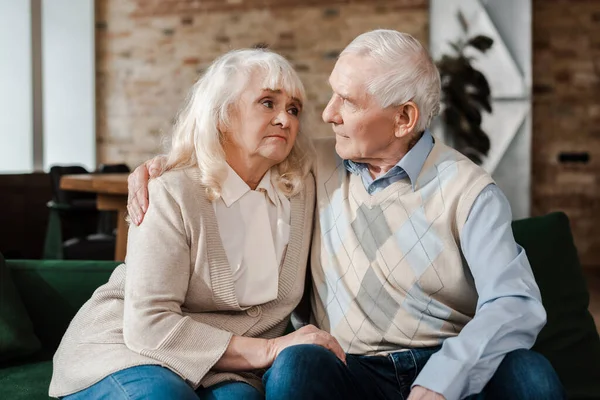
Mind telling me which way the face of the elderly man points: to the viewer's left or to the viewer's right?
to the viewer's left

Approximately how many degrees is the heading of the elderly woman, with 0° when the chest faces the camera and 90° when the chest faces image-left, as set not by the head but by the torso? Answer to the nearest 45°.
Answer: approximately 315°

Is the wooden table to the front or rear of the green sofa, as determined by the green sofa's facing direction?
to the rear

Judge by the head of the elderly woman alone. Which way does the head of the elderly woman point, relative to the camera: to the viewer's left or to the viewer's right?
to the viewer's right

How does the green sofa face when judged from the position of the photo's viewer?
facing the viewer

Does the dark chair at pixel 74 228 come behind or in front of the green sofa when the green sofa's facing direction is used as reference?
behind
